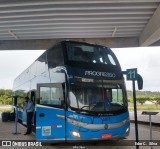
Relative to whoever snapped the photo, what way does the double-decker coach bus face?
facing the viewer and to the right of the viewer
